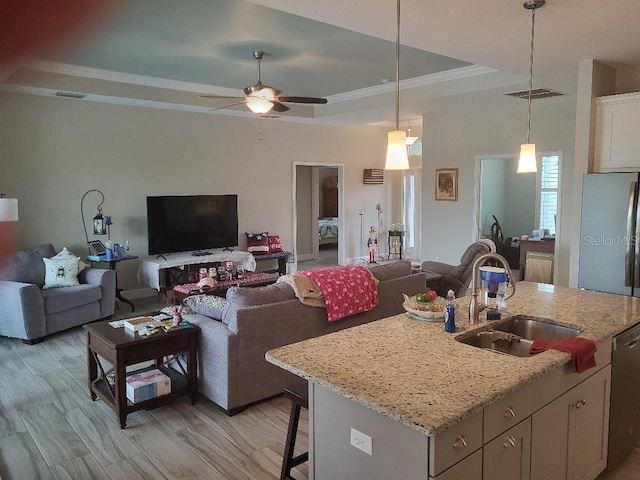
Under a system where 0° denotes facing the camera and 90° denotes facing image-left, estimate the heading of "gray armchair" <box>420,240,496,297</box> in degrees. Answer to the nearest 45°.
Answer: approximately 90°

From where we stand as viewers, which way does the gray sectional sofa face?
facing away from the viewer and to the left of the viewer

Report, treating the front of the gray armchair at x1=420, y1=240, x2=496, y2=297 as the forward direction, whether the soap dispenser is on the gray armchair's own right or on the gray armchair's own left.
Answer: on the gray armchair's own left

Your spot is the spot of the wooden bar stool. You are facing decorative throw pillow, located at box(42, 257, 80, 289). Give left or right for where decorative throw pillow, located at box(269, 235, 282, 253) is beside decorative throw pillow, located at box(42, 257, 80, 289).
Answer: right

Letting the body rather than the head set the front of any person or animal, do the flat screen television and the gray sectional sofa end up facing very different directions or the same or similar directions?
very different directions

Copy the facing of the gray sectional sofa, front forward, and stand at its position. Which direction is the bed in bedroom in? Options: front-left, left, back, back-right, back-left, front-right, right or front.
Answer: front-right

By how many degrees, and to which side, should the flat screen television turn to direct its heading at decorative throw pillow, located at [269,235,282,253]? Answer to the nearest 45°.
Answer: approximately 90° to its left

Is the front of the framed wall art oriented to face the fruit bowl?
yes
